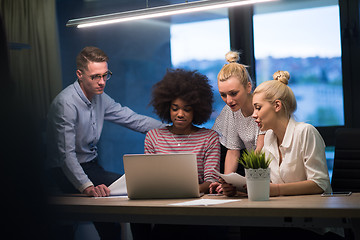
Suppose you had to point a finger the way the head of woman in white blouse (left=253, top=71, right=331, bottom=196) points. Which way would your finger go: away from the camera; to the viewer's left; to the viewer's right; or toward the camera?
to the viewer's left

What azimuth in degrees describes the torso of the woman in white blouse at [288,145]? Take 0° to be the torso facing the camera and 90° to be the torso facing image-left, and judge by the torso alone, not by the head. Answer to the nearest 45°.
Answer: approximately 45°

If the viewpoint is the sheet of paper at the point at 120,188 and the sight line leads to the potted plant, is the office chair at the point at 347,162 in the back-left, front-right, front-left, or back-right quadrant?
front-left

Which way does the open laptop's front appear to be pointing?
away from the camera

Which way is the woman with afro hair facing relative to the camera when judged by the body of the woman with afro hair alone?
toward the camera

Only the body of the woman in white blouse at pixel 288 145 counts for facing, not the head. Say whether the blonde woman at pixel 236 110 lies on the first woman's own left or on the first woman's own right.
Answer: on the first woman's own right

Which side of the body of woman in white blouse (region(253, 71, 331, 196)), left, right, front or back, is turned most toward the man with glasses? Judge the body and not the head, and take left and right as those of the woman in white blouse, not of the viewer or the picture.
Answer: front

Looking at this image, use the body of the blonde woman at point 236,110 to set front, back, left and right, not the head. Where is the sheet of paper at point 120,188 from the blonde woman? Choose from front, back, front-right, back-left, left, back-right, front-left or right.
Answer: front

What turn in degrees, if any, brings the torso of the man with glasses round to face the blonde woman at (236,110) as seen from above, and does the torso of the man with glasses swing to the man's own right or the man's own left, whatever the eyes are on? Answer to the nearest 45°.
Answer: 0° — they already face them

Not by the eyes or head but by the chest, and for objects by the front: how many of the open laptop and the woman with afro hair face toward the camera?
1
